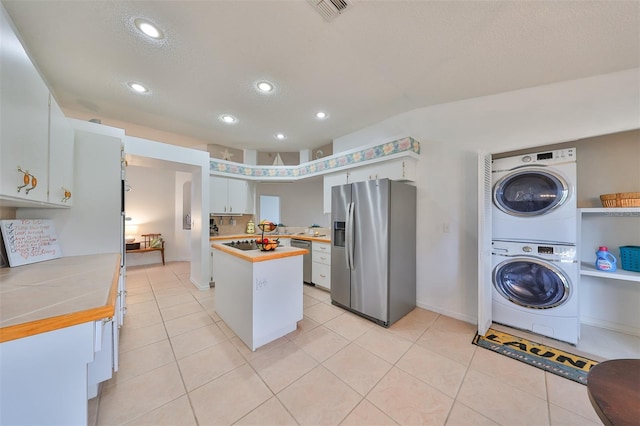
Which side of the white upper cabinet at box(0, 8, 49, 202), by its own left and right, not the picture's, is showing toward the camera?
right

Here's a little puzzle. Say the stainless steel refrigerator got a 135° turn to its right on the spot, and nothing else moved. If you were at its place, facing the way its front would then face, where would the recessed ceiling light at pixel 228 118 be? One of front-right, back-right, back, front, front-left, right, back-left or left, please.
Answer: left

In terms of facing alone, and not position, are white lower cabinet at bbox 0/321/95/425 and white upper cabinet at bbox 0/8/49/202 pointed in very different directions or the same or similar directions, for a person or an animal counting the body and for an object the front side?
same or similar directions

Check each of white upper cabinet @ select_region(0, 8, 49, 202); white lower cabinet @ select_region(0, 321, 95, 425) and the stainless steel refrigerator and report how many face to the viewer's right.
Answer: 2

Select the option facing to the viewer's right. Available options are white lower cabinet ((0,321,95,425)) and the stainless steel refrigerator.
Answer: the white lower cabinet

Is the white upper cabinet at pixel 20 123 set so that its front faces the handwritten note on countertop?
no

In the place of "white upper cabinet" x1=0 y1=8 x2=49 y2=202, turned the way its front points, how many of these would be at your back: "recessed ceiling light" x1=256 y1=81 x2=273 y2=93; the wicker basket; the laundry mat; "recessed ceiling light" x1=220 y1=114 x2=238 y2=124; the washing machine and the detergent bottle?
0

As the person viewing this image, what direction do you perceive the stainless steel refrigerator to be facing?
facing the viewer and to the left of the viewer

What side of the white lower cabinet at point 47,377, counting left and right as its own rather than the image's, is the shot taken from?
right

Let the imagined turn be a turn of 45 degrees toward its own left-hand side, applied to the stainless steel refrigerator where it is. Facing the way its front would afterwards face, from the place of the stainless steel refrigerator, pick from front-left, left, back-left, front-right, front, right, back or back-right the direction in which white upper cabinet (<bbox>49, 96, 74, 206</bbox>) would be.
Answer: front-right

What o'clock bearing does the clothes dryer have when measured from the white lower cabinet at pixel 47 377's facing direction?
The clothes dryer is roughly at 1 o'clock from the white lower cabinet.

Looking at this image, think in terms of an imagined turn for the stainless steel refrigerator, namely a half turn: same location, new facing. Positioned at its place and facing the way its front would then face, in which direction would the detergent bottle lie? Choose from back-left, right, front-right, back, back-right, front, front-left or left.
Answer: front-right

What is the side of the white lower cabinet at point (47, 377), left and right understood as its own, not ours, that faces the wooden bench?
left

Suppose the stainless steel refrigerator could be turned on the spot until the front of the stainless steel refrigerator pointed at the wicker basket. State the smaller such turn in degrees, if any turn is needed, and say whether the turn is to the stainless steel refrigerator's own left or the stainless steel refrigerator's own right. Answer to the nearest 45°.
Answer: approximately 135° to the stainless steel refrigerator's own left
